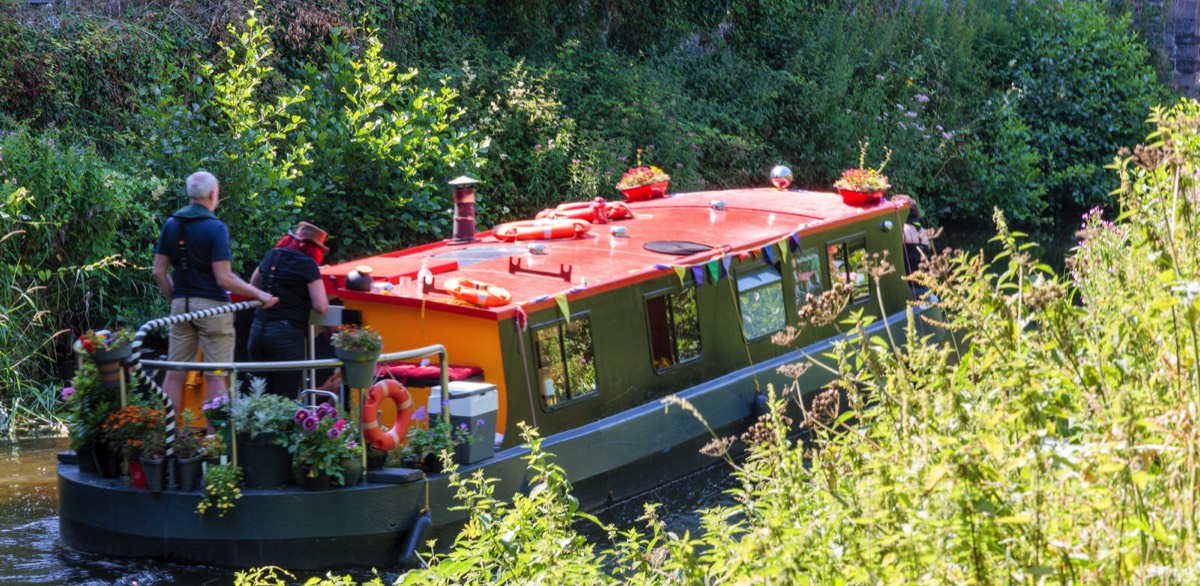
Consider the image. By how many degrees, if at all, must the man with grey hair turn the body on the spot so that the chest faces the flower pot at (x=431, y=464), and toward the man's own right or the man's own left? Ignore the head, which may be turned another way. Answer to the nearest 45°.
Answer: approximately 90° to the man's own right

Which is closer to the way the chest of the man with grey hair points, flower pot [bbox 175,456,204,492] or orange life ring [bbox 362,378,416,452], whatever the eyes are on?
the orange life ring

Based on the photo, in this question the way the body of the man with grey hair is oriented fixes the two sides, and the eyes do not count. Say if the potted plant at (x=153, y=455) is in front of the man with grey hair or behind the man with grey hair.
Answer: behind

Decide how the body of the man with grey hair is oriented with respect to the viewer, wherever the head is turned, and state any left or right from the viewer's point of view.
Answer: facing away from the viewer and to the right of the viewer

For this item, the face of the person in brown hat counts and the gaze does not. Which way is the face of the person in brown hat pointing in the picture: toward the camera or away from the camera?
away from the camera

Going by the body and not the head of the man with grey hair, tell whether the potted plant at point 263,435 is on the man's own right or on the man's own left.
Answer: on the man's own right

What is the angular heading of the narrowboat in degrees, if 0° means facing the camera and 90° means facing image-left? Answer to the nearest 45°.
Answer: approximately 225°

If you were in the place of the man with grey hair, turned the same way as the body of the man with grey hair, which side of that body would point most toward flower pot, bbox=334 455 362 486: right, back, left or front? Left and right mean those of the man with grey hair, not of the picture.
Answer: right

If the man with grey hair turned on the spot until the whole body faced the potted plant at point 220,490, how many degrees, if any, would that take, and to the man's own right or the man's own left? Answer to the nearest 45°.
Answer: approximately 135° to the man's own right

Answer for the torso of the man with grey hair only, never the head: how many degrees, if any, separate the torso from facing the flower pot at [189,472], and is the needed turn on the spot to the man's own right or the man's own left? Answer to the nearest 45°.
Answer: approximately 135° to the man's own right

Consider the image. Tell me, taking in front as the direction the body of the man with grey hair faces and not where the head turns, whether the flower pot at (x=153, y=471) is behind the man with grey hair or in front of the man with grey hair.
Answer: behind

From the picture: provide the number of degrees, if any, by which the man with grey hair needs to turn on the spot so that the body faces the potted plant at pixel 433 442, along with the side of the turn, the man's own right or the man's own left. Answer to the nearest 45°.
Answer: approximately 90° to the man's own right
